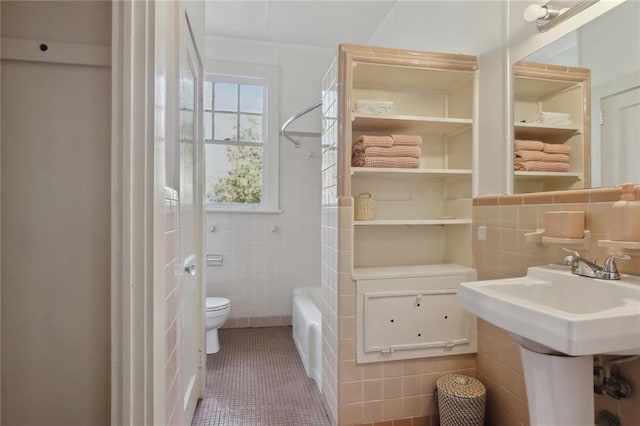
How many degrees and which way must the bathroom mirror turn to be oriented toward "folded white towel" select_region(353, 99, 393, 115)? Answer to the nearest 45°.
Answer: approximately 45° to its right

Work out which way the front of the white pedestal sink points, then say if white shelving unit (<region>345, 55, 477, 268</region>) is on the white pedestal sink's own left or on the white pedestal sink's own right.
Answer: on the white pedestal sink's own right

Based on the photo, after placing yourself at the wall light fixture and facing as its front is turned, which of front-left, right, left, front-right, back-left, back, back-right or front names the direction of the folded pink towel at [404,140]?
front-right

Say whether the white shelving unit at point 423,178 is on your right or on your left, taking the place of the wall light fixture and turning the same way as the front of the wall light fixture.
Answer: on your right

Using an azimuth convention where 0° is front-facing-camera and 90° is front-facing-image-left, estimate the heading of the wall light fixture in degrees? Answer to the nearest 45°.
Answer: approximately 45°

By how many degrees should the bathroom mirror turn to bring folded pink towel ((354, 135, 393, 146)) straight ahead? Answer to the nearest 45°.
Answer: approximately 45° to its right
